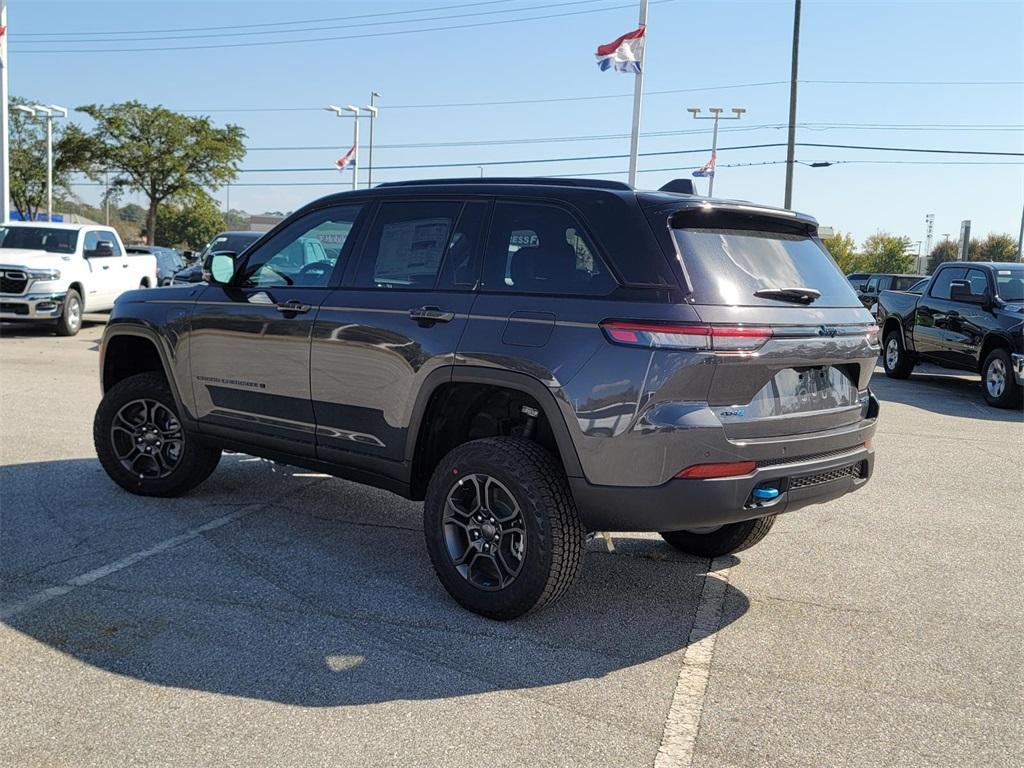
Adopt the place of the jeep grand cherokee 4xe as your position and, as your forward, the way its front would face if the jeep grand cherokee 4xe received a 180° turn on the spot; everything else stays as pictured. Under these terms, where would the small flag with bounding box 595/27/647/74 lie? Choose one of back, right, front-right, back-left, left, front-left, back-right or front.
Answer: back-left

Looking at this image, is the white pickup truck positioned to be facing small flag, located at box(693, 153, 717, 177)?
no

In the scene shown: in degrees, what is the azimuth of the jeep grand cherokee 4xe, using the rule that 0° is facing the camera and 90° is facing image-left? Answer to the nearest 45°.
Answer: approximately 135°

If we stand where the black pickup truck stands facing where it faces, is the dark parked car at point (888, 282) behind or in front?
behind

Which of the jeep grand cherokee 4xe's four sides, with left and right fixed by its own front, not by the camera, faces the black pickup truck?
right

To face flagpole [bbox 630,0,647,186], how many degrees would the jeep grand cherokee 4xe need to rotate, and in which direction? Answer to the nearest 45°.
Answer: approximately 45° to its right

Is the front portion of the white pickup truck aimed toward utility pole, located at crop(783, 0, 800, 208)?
no

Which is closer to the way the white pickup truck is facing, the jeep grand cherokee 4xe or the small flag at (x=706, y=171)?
the jeep grand cherokee 4xe

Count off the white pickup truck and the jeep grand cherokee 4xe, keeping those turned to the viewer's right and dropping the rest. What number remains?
0

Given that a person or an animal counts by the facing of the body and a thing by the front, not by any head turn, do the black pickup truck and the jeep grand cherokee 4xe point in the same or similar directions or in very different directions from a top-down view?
very different directions

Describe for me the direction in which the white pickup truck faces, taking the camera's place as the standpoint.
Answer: facing the viewer and to the left of the viewer

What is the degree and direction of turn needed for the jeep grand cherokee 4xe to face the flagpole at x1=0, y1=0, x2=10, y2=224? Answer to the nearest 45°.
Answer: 0° — it already faces it

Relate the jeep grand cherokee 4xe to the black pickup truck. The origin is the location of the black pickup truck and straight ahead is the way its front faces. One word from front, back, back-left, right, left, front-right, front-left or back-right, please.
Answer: front-right

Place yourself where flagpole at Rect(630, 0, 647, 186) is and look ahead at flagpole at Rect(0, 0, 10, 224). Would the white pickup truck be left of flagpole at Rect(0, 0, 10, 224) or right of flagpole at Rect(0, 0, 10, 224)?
left

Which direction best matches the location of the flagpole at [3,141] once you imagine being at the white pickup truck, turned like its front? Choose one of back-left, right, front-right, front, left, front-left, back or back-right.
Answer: back-right

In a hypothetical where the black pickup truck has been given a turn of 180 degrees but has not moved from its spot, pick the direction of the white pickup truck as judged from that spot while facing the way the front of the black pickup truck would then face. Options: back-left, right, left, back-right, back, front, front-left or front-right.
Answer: front-left

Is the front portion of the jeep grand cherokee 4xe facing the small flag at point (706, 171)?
no
